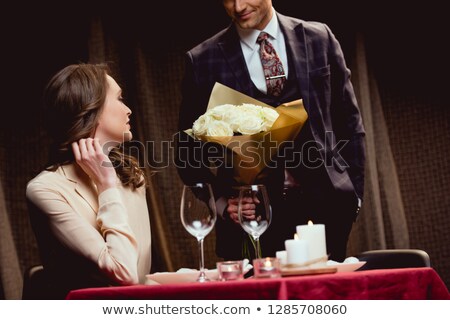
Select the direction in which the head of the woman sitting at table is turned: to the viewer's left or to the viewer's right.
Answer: to the viewer's right

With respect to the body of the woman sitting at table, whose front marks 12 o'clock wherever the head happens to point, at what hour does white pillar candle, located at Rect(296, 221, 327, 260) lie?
The white pillar candle is roughly at 12 o'clock from the woman sitting at table.

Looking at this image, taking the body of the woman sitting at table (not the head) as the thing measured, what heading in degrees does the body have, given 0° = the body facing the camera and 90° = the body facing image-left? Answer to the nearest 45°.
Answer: approximately 315°

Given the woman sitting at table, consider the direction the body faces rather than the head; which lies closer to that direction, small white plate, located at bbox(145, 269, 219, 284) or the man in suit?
the small white plate

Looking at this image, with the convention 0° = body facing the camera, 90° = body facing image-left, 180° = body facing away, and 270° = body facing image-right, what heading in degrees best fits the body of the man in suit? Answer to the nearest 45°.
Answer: approximately 0°

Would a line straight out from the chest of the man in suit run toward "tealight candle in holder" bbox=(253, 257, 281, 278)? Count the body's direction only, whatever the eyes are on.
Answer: yes

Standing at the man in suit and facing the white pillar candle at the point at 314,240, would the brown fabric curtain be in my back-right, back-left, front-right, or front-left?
back-right

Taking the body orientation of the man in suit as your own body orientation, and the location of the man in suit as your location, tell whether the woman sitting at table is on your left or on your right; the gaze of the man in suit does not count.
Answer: on your right

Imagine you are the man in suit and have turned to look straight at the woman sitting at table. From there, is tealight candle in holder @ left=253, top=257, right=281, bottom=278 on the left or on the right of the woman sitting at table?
left

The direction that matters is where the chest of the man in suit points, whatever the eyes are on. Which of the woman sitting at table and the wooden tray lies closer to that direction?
the wooden tray
